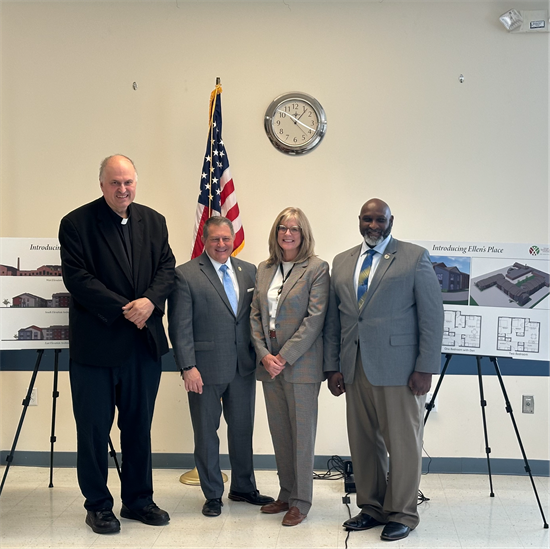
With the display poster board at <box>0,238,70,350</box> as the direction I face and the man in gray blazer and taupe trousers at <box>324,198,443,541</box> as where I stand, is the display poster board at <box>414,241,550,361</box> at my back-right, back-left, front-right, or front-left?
back-right

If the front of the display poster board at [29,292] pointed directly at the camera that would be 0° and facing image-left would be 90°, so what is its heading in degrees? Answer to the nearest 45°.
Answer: approximately 0°

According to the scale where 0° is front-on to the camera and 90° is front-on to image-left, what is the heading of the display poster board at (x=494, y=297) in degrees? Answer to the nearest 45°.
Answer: approximately 0°

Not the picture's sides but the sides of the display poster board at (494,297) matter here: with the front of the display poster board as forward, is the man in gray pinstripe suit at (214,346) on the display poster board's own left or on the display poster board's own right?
on the display poster board's own right

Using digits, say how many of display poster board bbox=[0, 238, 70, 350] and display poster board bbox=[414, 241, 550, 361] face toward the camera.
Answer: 2

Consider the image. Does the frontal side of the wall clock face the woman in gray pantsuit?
yes
